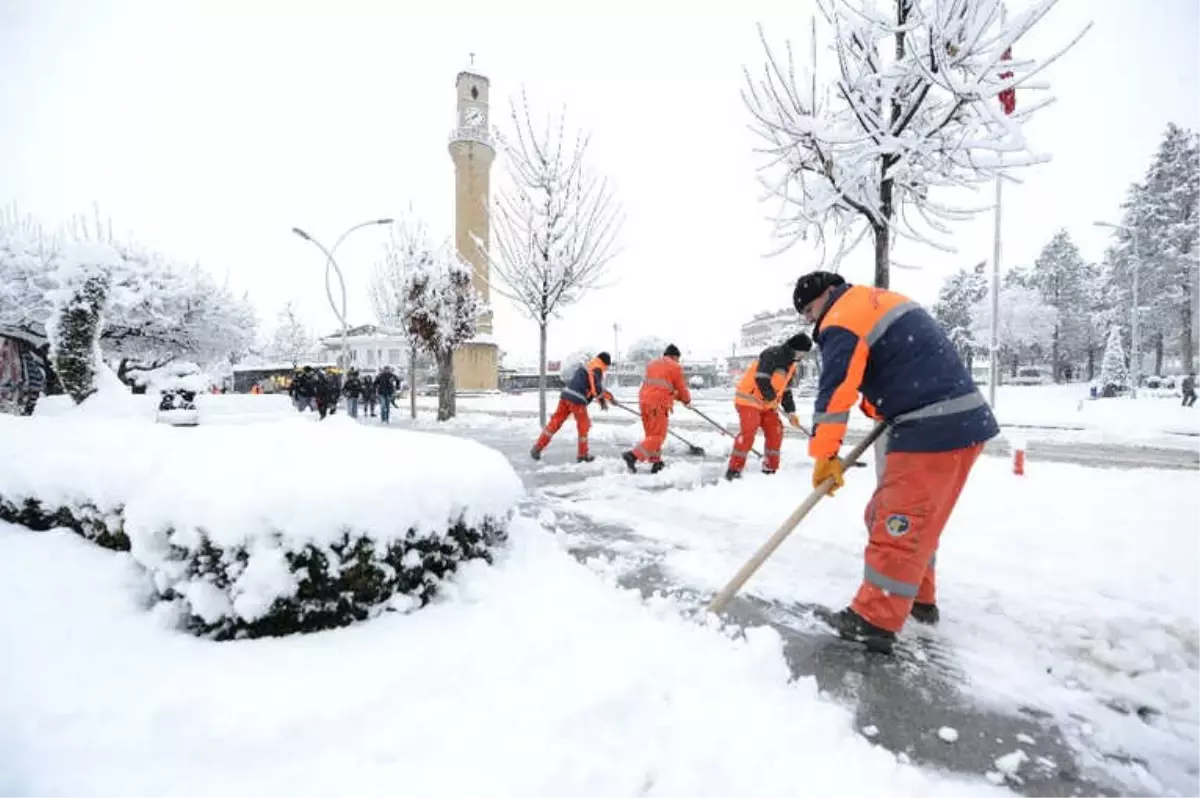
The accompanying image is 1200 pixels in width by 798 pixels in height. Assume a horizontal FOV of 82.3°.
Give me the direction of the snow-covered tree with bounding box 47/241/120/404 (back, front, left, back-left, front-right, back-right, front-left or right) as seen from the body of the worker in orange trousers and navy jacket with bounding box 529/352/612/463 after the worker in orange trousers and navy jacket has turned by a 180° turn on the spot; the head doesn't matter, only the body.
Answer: front

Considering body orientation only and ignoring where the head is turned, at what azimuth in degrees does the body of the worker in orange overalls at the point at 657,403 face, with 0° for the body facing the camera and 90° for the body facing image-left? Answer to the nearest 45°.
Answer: approximately 225°

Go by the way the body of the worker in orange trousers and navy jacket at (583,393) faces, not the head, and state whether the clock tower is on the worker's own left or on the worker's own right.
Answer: on the worker's own left

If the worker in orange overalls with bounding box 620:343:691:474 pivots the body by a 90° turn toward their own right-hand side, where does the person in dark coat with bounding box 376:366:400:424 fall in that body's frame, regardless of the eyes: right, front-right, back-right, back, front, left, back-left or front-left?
back

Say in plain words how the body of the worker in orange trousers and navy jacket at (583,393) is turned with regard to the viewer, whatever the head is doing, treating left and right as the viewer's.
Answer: facing to the right of the viewer

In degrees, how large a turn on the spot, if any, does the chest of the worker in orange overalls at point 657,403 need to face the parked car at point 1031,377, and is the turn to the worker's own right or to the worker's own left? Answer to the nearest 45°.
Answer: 0° — they already face it

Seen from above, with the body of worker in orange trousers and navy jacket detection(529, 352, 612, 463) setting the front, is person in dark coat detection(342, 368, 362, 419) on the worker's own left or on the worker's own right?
on the worker's own left

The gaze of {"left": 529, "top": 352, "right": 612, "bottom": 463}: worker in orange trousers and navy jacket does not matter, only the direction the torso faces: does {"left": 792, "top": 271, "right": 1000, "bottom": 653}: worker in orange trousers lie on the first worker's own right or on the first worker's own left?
on the first worker's own right

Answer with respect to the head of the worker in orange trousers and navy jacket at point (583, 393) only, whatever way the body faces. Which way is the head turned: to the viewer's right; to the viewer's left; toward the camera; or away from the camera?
to the viewer's right

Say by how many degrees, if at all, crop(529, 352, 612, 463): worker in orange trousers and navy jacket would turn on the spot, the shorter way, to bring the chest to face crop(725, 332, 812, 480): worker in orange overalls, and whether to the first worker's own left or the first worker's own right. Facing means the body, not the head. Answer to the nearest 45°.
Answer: approximately 45° to the first worker's own right

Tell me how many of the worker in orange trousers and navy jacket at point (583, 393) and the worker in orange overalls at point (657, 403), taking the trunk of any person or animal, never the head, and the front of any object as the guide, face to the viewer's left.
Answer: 0

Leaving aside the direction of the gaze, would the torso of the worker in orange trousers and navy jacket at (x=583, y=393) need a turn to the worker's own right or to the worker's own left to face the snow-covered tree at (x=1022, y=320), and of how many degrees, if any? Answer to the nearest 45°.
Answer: approximately 45° to the worker's own left

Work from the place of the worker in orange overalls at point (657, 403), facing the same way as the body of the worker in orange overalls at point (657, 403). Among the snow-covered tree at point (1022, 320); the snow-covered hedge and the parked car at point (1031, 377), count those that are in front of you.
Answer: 2

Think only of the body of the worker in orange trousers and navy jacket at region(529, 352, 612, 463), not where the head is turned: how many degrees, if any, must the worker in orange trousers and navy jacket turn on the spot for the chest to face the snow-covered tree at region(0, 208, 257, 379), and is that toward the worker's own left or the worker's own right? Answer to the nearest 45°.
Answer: approximately 135° to the worker's own left

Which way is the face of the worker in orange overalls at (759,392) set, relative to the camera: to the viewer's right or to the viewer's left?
to the viewer's right

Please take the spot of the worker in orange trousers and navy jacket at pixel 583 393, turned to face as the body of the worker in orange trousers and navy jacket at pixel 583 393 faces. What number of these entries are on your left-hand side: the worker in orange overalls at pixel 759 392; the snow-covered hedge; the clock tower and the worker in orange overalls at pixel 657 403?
1

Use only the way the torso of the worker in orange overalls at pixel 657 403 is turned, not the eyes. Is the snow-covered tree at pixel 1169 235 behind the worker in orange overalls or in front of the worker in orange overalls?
in front

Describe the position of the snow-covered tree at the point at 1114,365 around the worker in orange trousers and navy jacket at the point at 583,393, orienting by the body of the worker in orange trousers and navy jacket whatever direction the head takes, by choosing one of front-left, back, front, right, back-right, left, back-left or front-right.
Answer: front-left
